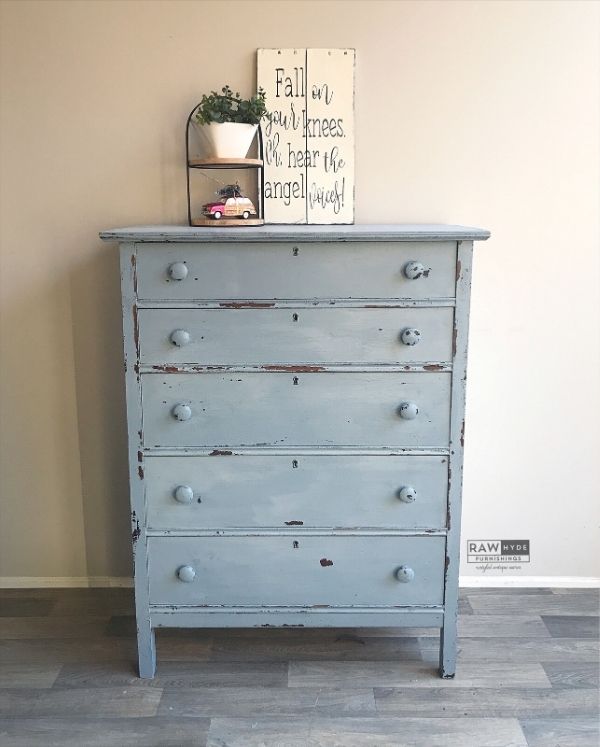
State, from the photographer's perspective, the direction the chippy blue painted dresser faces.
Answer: facing the viewer

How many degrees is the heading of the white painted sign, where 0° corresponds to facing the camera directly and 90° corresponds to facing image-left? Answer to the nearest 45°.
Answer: approximately 0°

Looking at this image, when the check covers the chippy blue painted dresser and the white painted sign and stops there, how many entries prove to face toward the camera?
2
